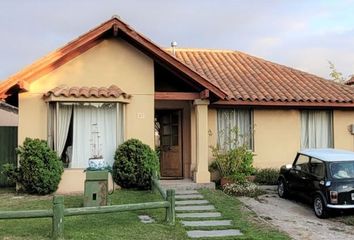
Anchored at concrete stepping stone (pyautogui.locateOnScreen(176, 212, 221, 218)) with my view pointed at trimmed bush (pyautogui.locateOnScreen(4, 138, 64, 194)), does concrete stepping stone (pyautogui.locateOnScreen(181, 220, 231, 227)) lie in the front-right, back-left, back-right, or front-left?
back-left

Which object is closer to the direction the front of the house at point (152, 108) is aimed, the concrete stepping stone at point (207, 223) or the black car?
the concrete stepping stone

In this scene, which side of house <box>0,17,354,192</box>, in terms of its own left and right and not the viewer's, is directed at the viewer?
front

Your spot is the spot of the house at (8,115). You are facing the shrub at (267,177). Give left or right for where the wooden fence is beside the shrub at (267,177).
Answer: right
